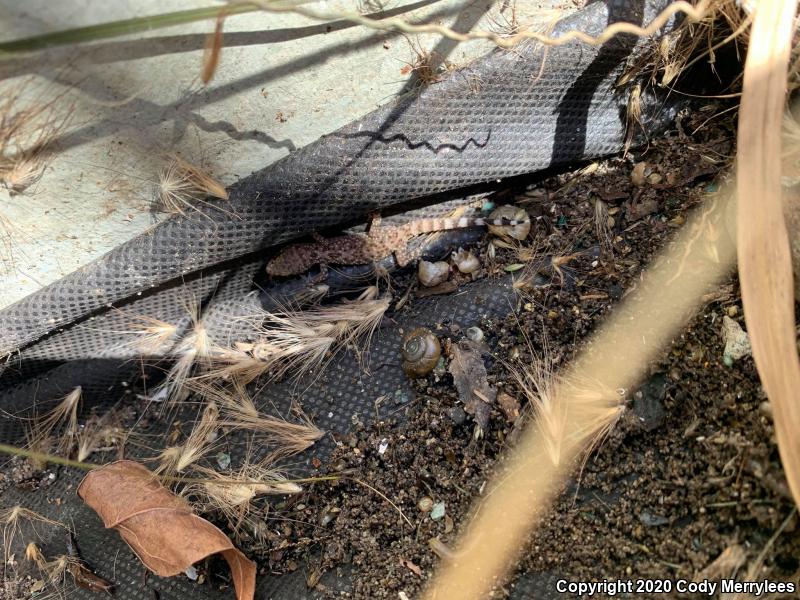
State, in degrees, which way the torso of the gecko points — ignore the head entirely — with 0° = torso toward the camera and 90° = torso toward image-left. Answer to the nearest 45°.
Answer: approximately 90°

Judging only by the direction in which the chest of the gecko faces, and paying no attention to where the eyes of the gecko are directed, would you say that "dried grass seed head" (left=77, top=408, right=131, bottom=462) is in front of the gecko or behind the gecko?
in front

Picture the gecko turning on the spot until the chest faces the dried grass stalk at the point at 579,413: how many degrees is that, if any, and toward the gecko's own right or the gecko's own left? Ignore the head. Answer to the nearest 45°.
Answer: approximately 135° to the gecko's own left

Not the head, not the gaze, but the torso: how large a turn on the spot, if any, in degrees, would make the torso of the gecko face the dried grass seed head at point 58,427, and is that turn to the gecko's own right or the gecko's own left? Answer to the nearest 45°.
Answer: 0° — it already faces it

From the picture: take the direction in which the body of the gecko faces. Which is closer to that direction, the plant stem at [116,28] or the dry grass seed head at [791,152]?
the plant stem
